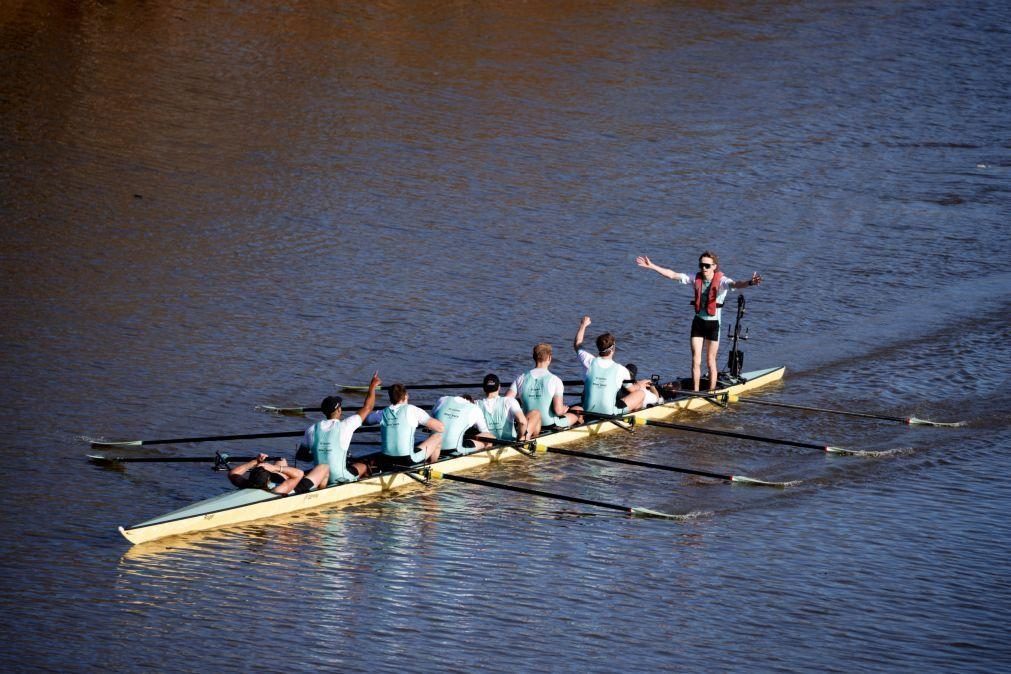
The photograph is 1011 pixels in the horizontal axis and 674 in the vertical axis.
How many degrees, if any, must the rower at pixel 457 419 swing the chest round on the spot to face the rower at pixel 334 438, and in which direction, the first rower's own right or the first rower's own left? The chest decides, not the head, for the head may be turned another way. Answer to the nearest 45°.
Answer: approximately 180°

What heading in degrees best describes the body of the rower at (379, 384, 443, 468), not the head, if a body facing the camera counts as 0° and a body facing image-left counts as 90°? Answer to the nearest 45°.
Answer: approximately 225°

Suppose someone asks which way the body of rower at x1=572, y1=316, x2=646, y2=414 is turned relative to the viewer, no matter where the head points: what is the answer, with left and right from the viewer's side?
facing away from the viewer and to the right of the viewer

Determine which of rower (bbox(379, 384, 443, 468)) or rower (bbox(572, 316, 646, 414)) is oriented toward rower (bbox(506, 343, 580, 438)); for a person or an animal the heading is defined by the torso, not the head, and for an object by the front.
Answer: rower (bbox(379, 384, 443, 468))

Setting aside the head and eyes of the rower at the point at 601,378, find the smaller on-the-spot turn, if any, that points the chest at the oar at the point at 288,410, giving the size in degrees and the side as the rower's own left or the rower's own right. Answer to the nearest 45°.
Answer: approximately 135° to the rower's own left

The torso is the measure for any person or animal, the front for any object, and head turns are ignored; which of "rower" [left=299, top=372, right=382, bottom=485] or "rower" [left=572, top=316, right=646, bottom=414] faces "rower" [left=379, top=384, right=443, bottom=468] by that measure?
"rower" [left=299, top=372, right=382, bottom=485]

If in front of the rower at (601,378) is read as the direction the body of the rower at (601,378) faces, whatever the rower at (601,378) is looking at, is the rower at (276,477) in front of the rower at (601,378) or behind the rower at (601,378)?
behind

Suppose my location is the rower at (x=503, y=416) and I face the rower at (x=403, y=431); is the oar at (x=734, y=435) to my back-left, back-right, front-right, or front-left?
back-left

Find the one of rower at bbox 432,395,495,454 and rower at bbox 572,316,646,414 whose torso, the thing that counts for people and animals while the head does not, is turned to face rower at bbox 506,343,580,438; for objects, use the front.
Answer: rower at bbox 432,395,495,454

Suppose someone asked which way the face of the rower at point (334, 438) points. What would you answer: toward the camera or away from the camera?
away from the camera

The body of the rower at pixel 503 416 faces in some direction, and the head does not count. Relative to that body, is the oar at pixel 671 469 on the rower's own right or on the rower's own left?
on the rower's own right

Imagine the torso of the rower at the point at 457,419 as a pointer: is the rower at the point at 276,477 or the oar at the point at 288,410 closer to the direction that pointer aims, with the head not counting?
the oar

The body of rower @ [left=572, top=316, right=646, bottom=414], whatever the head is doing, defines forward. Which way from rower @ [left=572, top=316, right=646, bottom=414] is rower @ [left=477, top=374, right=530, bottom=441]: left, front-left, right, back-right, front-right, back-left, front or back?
back

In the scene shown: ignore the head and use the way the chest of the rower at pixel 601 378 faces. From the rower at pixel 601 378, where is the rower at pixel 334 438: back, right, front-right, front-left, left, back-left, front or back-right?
back
